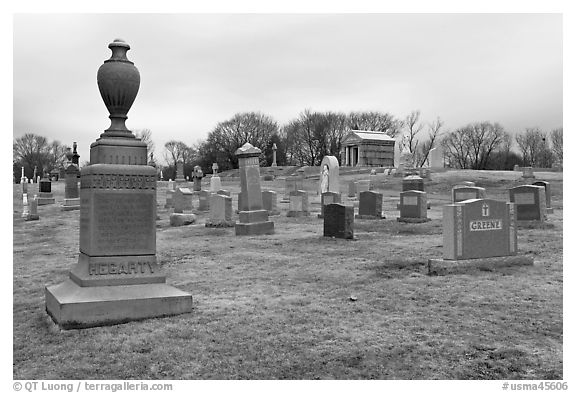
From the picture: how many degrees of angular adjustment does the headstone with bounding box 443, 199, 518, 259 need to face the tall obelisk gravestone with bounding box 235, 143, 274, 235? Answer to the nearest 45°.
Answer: approximately 180°

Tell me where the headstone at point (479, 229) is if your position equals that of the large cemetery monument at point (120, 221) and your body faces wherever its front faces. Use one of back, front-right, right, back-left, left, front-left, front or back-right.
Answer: left

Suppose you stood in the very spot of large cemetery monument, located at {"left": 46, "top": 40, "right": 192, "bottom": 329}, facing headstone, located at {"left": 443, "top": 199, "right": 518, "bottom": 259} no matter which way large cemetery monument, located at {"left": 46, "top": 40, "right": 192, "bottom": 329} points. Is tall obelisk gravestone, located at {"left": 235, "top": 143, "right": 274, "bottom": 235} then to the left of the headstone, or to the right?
left

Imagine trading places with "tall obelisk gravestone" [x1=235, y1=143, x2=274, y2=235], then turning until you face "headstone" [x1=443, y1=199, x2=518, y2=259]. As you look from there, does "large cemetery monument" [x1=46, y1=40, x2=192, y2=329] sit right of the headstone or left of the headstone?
right

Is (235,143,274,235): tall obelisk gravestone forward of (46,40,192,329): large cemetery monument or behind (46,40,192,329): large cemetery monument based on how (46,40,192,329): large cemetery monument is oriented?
behind

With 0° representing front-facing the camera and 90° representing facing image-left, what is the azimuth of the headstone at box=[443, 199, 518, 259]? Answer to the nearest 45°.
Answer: approximately 315°

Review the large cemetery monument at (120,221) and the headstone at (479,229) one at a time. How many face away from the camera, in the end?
0

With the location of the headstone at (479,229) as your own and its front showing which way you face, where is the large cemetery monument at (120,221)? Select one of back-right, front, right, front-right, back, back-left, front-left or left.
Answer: right

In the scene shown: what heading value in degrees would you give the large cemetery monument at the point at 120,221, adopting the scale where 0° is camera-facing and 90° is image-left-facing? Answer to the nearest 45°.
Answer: approximately 0°
